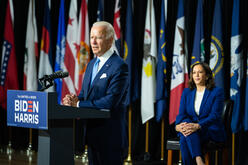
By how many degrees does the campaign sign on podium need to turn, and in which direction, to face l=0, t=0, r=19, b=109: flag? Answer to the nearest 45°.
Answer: approximately 135° to its right

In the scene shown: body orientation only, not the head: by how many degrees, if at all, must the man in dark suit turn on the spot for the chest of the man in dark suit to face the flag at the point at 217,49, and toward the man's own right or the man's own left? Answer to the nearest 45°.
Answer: approximately 180°

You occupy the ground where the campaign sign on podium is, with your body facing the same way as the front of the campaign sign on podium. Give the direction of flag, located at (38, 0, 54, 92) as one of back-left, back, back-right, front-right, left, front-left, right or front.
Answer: back-right

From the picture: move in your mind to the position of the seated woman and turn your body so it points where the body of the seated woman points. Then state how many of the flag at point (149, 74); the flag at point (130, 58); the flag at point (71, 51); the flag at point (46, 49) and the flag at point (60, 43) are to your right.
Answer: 5

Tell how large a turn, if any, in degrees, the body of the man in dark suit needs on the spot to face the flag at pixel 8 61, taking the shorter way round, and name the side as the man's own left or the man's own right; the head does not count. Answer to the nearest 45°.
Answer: approximately 135° to the man's own right

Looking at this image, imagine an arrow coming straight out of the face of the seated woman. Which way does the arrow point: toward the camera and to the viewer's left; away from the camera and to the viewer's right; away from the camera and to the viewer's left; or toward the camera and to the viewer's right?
toward the camera and to the viewer's left

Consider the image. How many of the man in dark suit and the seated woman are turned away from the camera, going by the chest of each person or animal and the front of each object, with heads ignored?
0

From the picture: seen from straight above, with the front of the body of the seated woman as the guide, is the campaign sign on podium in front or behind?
in front

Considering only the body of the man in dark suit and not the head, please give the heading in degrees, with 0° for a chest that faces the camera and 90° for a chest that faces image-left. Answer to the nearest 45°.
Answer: approximately 45°

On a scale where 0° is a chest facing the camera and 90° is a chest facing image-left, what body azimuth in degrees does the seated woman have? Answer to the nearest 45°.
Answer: approximately 45°

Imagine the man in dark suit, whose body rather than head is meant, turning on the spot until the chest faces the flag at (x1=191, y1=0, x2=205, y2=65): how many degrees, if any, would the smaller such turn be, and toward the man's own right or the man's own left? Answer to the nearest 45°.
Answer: approximately 180°

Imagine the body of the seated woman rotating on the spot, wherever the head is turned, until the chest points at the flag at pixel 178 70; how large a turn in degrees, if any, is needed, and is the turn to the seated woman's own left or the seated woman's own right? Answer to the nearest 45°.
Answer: approximately 135° to the seated woman's own right

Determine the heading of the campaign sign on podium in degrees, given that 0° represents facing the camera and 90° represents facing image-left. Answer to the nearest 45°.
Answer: approximately 45°

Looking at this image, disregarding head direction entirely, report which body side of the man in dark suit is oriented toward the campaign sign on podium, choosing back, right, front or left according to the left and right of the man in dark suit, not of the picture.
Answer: front
